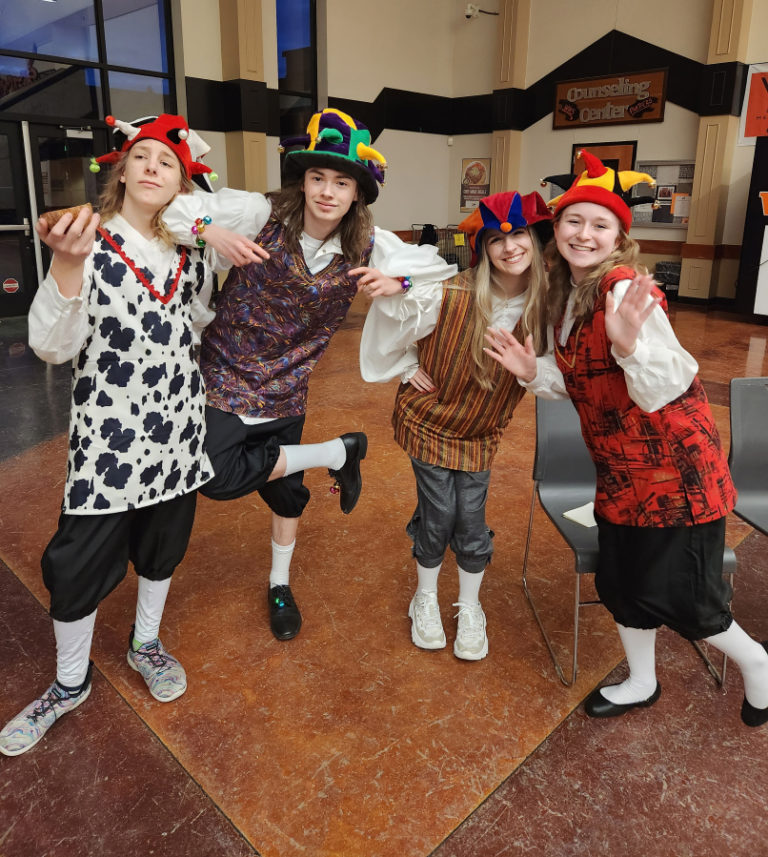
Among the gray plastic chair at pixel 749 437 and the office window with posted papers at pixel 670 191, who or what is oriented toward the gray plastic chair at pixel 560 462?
the office window with posted papers

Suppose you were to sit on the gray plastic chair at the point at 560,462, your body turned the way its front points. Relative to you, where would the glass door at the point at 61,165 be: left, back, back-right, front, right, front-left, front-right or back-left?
back

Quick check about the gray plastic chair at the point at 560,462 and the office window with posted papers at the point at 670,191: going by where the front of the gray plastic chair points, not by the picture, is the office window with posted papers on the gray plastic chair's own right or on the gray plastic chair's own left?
on the gray plastic chair's own left

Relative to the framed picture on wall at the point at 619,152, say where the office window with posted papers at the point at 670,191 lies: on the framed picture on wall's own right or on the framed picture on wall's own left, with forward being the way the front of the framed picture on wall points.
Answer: on the framed picture on wall's own left

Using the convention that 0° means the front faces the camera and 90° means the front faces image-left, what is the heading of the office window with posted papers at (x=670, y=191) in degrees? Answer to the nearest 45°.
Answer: approximately 0°

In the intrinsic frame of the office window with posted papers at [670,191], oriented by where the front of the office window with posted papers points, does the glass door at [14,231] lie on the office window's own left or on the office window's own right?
on the office window's own right

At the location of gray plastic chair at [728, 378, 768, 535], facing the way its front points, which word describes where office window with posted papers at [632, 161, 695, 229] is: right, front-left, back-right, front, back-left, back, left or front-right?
back-left

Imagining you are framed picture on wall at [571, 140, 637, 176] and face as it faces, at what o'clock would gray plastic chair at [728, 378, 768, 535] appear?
The gray plastic chair is roughly at 12 o'clock from the framed picture on wall.

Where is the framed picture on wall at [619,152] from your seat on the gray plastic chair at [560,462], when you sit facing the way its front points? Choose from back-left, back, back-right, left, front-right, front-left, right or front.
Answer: back-left

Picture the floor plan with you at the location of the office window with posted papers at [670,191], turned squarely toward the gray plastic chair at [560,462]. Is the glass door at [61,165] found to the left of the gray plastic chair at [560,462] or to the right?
right

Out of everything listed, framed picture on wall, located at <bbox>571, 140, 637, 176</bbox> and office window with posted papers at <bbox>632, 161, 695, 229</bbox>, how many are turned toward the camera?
2
